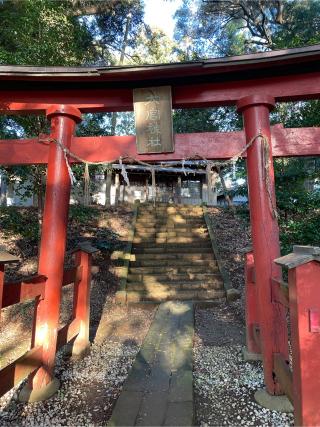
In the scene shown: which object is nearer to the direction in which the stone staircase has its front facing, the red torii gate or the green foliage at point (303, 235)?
the red torii gate

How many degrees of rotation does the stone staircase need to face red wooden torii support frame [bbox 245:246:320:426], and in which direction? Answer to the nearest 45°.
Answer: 0° — it already faces it

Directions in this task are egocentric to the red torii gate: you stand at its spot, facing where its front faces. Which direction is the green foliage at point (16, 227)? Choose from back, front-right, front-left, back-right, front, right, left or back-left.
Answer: back-right

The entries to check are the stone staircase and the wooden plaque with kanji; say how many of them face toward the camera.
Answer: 2

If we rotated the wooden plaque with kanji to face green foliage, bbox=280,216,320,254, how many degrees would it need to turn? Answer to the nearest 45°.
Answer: approximately 135° to its left

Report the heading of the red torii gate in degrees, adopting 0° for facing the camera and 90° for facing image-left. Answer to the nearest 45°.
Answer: approximately 0°

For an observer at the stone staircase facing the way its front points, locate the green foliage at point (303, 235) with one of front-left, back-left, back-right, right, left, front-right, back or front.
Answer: front-left

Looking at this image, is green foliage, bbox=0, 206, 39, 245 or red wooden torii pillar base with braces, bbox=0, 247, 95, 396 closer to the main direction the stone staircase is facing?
the red wooden torii pillar base with braces

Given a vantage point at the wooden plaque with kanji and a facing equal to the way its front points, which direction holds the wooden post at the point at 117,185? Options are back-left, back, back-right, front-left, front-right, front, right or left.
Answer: back

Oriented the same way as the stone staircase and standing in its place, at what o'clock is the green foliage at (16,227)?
The green foliage is roughly at 3 o'clock from the stone staircase.

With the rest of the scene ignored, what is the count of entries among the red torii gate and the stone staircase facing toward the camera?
2

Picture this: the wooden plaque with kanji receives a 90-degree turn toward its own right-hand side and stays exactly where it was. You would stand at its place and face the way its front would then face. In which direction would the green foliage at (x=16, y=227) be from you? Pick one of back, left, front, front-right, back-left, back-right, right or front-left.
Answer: front-right

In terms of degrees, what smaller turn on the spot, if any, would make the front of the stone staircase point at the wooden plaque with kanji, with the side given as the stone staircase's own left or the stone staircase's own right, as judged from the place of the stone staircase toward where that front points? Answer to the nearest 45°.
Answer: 0° — it already faces it
